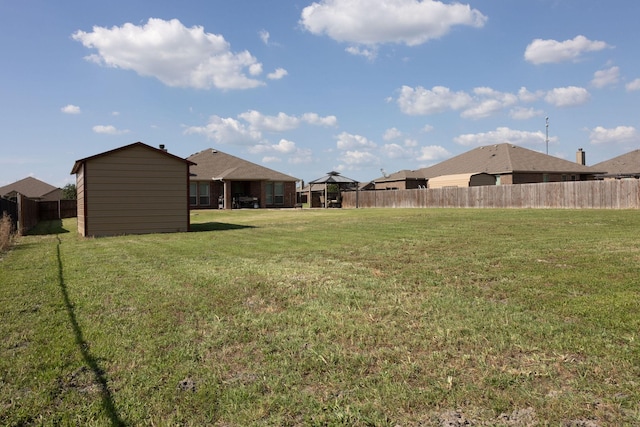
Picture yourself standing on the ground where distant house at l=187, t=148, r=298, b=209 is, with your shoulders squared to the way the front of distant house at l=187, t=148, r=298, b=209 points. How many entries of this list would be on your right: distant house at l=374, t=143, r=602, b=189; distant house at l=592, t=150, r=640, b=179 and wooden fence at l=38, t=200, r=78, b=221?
2

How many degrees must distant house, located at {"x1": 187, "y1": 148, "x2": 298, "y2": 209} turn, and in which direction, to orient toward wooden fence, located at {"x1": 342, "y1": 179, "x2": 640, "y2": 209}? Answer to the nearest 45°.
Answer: approximately 135° to its right

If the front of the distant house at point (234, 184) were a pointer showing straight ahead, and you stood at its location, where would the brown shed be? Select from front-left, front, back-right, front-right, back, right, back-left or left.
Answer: back

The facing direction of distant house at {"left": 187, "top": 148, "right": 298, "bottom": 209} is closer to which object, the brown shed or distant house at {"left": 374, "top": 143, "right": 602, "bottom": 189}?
the distant house

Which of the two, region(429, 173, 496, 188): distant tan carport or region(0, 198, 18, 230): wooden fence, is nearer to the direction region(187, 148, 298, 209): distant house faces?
the distant tan carport

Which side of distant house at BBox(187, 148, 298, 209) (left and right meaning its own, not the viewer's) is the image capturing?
back

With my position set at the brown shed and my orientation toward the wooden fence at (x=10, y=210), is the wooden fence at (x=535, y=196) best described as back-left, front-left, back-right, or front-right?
back-right

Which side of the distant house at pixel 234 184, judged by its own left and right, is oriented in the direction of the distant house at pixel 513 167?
right

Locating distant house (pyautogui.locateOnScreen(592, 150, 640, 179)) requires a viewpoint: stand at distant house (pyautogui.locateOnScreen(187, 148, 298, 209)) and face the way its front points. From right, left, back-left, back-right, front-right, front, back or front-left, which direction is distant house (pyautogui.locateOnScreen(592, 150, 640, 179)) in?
right

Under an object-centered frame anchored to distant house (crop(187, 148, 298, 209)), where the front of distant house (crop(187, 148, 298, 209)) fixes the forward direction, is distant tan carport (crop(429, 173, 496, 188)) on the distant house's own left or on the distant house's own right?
on the distant house's own right
